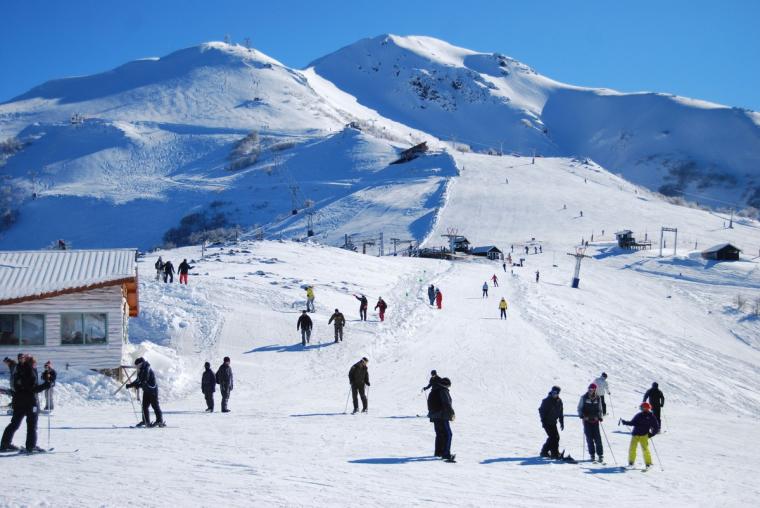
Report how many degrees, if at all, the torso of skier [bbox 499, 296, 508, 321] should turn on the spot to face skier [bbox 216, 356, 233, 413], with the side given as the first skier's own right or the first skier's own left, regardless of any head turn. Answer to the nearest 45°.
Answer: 0° — they already face them

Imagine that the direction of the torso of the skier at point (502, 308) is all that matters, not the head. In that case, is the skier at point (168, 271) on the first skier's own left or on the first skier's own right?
on the first skier's own right

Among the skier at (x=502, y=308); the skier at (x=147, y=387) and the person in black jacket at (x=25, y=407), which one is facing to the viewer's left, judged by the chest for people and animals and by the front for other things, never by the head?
the skier at (x=147, y=387)

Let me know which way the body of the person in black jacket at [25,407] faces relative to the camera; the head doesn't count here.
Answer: to the viewer's right

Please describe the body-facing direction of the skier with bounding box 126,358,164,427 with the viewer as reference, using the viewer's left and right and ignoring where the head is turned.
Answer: facing to the left of the viewer

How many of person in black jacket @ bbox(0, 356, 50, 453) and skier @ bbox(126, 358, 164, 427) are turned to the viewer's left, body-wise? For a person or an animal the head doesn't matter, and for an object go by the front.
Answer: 1
